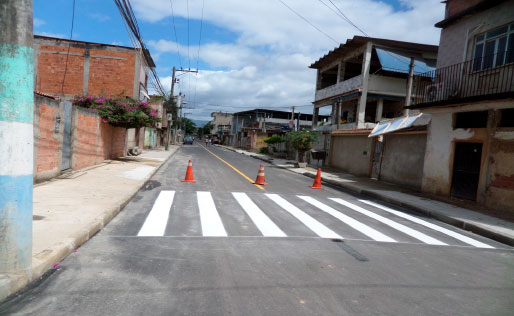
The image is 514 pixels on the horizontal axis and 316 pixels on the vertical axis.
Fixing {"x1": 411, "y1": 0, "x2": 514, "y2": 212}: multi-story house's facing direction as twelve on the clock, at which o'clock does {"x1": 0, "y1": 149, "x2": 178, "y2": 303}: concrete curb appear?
The concrete curb is roughly at 11 o'clock from the multi-story house.

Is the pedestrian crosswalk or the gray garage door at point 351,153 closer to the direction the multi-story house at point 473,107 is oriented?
the pedestrian crosswalk

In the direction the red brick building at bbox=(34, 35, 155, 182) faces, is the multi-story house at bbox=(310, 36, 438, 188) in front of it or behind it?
in front

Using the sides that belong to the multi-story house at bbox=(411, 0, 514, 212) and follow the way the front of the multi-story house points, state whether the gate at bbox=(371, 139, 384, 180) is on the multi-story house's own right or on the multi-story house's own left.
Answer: on the multi-story house's own right

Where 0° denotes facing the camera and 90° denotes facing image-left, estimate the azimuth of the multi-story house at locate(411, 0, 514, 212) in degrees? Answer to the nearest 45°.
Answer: approximately 45°

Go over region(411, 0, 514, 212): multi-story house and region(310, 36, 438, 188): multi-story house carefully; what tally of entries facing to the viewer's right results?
0

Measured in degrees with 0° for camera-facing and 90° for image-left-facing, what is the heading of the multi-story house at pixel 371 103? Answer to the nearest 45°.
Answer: approximately 45°

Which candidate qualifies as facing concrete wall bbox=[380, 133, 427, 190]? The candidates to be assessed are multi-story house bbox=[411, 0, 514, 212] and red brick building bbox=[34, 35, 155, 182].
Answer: the red brick building

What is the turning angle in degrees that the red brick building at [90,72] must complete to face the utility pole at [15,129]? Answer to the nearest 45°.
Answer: approximately 45° to its right

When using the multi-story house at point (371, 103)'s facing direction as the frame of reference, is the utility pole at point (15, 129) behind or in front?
in front
